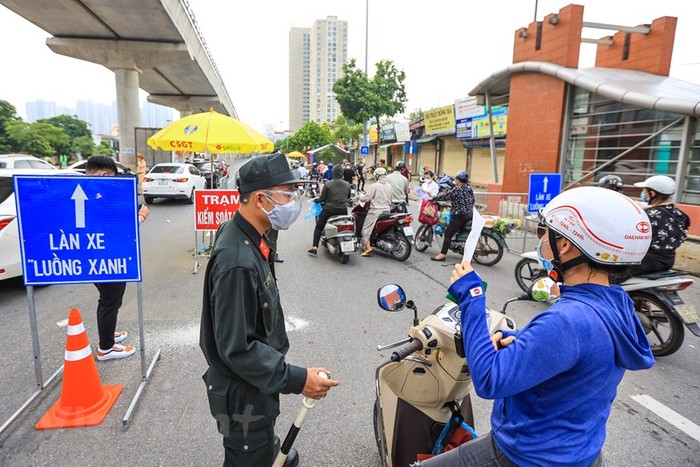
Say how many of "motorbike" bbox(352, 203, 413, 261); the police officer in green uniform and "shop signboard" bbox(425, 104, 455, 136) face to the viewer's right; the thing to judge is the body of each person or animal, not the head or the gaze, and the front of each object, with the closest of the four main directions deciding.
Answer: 1

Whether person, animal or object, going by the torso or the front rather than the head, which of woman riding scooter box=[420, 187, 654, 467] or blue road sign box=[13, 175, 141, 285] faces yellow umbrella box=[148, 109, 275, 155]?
the woman riding scooter

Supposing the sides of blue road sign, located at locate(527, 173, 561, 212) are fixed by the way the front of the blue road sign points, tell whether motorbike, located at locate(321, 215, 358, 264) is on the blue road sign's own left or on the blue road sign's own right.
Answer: on the blue road sign's own right

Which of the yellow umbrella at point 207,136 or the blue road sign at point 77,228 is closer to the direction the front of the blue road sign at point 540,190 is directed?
the blue road sign

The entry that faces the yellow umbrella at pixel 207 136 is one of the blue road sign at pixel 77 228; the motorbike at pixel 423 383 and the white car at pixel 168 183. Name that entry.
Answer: the motorbike

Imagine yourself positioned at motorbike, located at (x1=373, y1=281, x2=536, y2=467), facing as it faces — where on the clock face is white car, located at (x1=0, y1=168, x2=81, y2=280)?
The white car is roughly at 11 o'clock from the motorbike.

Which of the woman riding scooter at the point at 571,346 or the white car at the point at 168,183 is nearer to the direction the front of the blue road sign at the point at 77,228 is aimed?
the woman riding scooter

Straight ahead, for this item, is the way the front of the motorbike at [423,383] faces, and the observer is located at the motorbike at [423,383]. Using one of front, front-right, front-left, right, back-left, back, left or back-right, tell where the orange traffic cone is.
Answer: front-left

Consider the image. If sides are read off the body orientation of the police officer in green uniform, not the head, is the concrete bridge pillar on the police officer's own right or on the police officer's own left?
on the police officer's own left

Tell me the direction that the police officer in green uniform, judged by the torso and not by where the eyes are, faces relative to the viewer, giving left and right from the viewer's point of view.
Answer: facing to the right of the viewer
